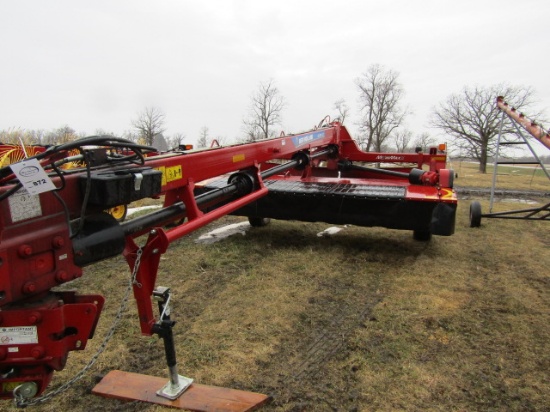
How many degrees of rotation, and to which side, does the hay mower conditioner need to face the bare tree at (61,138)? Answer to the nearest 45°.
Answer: approximately 135° to its right

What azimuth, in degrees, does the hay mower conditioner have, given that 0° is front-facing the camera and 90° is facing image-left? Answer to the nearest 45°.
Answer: approximately 45°
